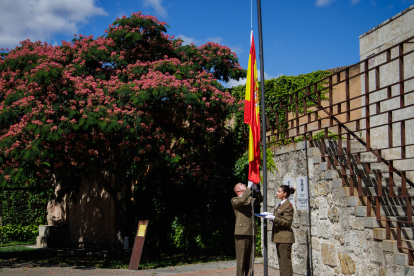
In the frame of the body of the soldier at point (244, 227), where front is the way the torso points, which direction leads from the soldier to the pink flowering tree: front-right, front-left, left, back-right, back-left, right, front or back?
back

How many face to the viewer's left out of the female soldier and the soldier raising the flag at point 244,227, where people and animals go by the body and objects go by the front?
1

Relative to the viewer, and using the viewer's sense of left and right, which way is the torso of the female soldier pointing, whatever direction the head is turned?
facing to the left of the viewer

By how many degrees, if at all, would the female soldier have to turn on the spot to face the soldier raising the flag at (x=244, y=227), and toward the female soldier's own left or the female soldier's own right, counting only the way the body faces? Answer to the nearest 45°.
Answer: approximately 45° to the female soldier's own right

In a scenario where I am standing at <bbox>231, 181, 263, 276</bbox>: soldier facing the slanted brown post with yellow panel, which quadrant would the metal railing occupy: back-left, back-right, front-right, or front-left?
back-right

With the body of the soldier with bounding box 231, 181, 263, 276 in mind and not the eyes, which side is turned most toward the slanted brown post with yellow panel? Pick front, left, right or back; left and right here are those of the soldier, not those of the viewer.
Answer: back

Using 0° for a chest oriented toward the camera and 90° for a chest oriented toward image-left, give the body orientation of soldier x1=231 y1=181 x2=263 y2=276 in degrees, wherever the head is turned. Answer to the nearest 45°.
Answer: approximately 315°

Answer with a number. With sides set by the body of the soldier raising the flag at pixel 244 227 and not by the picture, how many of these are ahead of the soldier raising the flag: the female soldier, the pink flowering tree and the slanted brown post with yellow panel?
1

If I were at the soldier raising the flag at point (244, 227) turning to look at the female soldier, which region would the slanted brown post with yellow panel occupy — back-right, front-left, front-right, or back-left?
back-left

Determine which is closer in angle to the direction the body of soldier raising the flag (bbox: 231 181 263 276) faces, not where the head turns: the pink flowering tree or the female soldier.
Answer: the female soldier
